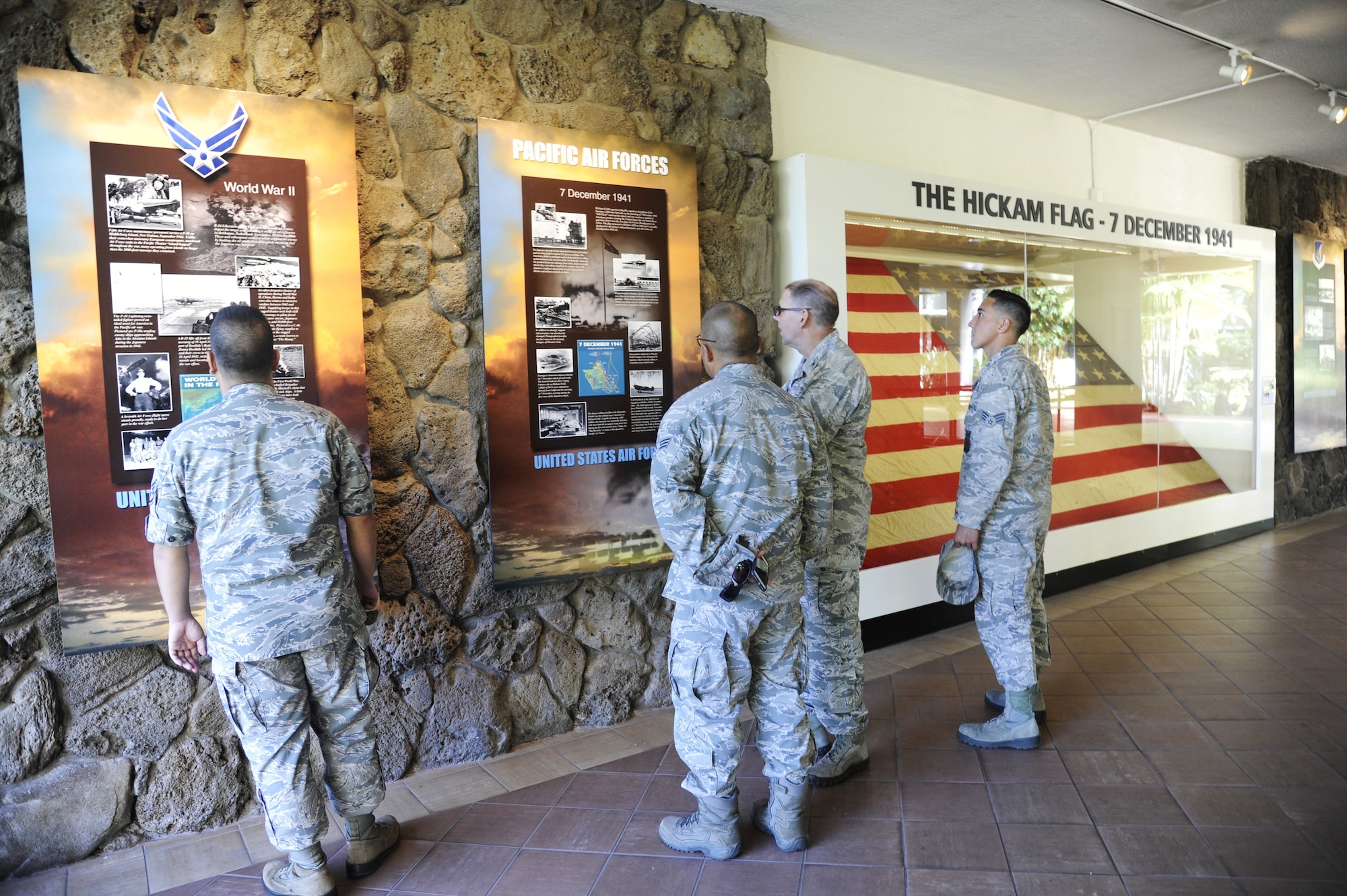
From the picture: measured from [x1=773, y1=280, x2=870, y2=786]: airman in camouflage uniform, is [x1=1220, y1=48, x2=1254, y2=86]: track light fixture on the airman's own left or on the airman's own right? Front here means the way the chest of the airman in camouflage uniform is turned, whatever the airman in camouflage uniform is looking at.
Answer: on the airman's own right

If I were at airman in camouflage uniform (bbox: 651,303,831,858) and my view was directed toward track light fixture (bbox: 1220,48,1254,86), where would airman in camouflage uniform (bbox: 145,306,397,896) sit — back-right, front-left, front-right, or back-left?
back-left

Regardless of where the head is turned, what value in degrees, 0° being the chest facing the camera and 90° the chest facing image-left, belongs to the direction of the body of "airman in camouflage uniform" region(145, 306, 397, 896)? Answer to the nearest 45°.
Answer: approximately 180°

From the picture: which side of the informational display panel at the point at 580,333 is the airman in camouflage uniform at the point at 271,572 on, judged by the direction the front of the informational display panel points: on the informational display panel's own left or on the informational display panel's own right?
on the informational display panel's own right

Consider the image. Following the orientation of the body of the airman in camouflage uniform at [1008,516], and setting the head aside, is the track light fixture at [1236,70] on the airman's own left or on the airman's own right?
on the airman's own right

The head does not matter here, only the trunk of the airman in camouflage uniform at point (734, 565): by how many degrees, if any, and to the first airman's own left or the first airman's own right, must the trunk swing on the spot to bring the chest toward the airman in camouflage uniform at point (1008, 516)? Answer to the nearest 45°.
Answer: approximately 90° to the first airman's own right

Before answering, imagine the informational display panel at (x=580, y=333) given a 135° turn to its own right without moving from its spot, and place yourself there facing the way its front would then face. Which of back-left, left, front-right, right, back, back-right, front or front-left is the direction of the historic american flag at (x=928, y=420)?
back-right

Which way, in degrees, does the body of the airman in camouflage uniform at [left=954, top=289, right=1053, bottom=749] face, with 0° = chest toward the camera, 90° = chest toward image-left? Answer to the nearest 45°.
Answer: approximately 90°

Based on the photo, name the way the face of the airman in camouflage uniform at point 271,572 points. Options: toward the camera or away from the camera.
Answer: away from the camera
